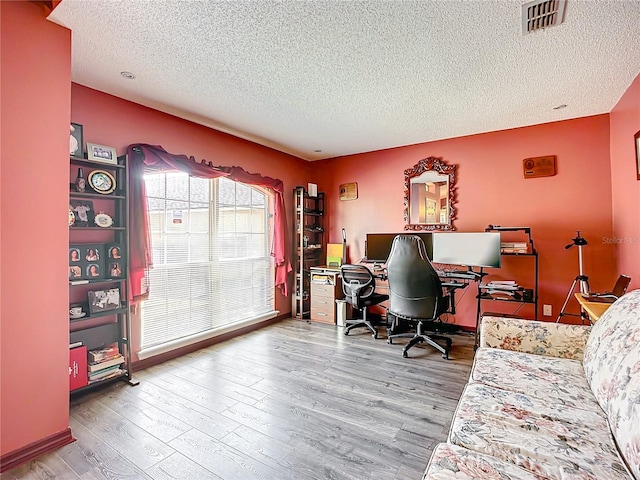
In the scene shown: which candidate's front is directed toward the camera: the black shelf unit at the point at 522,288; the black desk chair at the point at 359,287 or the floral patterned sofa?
the black shelf unit

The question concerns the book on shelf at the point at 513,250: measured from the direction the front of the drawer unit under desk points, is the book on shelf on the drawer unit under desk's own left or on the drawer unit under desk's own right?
on the drawer unit under desk's own left

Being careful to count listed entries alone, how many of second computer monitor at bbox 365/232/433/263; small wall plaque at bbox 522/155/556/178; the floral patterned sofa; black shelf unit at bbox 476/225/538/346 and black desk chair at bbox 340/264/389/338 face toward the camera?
3

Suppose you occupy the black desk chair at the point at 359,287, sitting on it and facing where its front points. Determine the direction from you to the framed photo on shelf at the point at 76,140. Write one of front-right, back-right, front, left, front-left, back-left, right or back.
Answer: back

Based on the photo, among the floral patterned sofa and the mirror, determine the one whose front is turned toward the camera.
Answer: the mirror

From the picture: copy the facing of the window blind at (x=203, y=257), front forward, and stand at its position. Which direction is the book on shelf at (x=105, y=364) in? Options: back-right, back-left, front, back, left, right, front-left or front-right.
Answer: right

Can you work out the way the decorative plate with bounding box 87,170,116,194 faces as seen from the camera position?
facing the viewer and to the right of the viewer

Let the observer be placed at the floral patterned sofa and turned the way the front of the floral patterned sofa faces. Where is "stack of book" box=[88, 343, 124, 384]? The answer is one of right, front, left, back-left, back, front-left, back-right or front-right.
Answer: front

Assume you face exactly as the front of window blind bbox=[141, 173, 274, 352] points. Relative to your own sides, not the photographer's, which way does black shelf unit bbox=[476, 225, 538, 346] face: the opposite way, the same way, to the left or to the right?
to the right

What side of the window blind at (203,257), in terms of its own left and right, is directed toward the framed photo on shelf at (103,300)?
right

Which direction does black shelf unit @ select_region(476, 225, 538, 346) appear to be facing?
toward the camera

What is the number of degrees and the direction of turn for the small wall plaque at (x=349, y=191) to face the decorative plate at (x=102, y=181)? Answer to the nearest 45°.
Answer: approximately 45° to its right

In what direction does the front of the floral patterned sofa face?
to the viewer's left

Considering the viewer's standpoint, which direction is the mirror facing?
facing the viewer

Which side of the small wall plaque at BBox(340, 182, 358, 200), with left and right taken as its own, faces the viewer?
front

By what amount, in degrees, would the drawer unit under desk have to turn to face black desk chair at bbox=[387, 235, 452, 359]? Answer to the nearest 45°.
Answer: approximately 90° to its left
